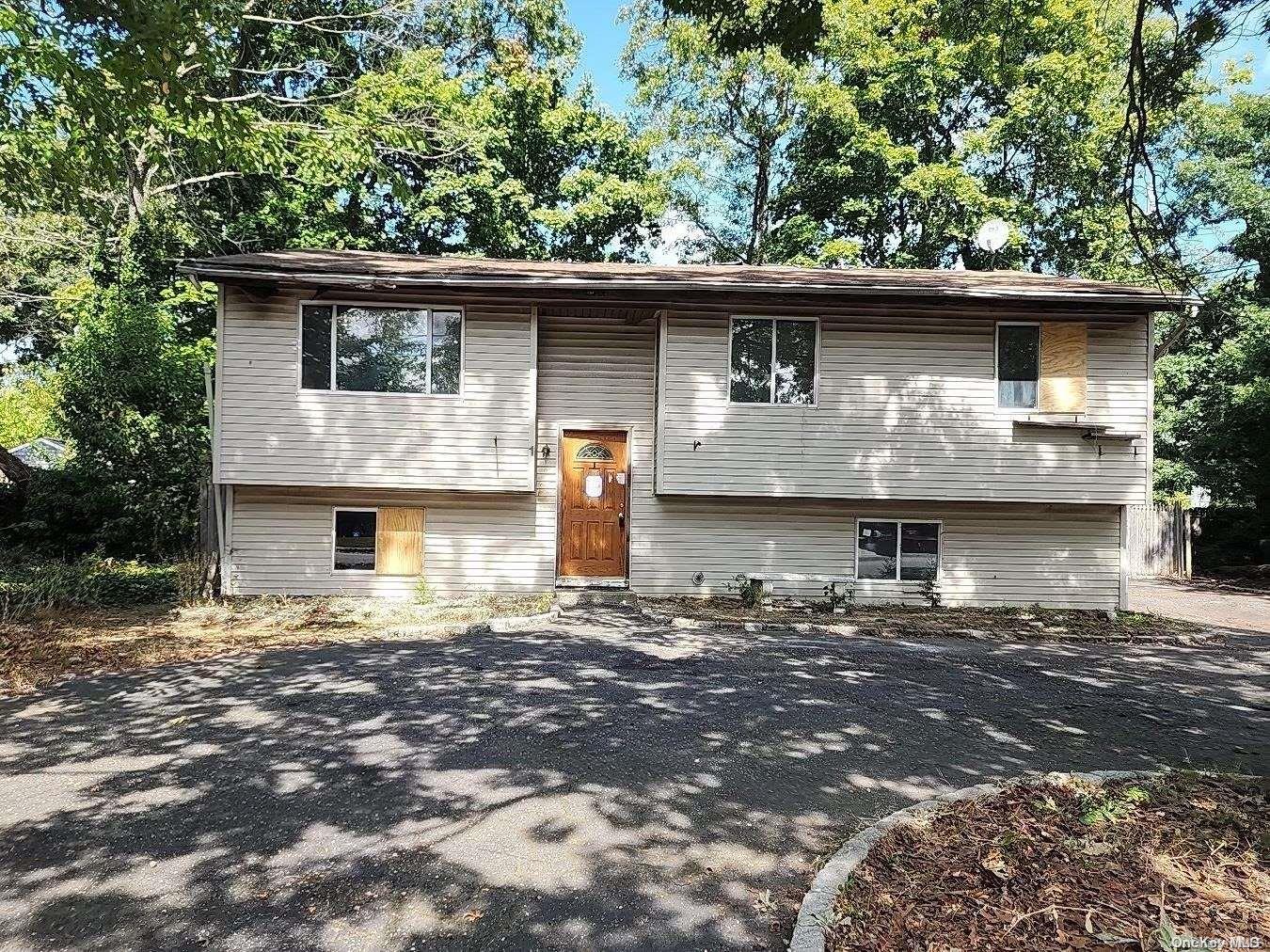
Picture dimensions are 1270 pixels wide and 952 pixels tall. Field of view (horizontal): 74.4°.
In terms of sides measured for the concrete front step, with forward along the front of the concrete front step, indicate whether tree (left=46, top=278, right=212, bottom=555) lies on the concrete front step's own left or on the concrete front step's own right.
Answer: on the concrete front step's own right

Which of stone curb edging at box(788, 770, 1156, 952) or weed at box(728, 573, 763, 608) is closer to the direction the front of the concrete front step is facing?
the stone curb edging

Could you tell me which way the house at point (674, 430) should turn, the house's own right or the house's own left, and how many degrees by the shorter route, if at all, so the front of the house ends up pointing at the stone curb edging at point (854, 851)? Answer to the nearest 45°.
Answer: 0° — it already faces it

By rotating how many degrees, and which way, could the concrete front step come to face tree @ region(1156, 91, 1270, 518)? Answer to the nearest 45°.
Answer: approximately 135° to its left

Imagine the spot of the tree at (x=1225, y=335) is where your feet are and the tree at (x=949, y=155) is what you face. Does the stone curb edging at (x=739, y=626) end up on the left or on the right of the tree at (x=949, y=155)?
left

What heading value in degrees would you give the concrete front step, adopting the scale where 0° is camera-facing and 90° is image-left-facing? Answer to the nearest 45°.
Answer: approximately 0°

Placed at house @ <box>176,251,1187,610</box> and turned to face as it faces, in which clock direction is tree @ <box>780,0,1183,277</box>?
The tree is roughly at 7 o'clock from the house.

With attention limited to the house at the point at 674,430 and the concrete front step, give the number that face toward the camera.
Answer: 2
